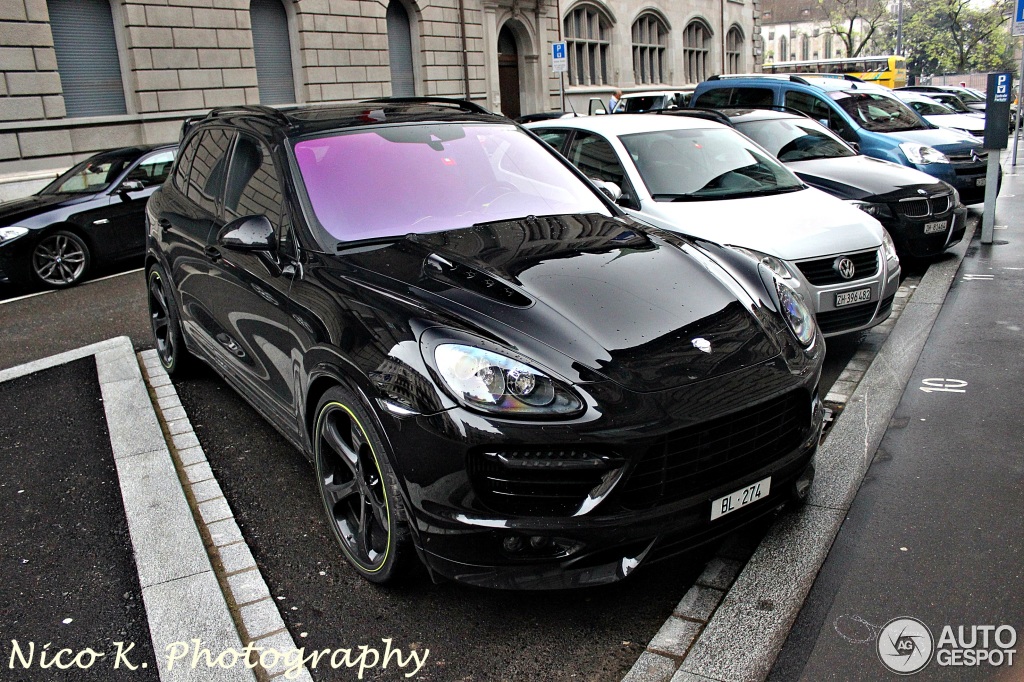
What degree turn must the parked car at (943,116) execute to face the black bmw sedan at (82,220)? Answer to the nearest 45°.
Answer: approximately 90° to its right

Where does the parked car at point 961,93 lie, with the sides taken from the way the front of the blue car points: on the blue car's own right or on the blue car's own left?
on the blue car's own left

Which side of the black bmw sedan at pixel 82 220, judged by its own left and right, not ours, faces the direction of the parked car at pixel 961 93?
back

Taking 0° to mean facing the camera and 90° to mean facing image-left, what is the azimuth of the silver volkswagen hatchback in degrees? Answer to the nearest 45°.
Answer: approximately 315°

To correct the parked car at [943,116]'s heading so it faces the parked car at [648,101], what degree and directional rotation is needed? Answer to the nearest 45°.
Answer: approximately 90° to its right

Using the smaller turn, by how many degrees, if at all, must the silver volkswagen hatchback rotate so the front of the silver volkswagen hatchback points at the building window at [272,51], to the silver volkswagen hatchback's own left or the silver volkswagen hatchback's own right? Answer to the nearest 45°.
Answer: approximately 180°

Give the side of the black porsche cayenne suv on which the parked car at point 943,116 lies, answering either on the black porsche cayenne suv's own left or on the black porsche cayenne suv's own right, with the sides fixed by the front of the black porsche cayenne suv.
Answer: on the black porsche cayenne suv's own left
